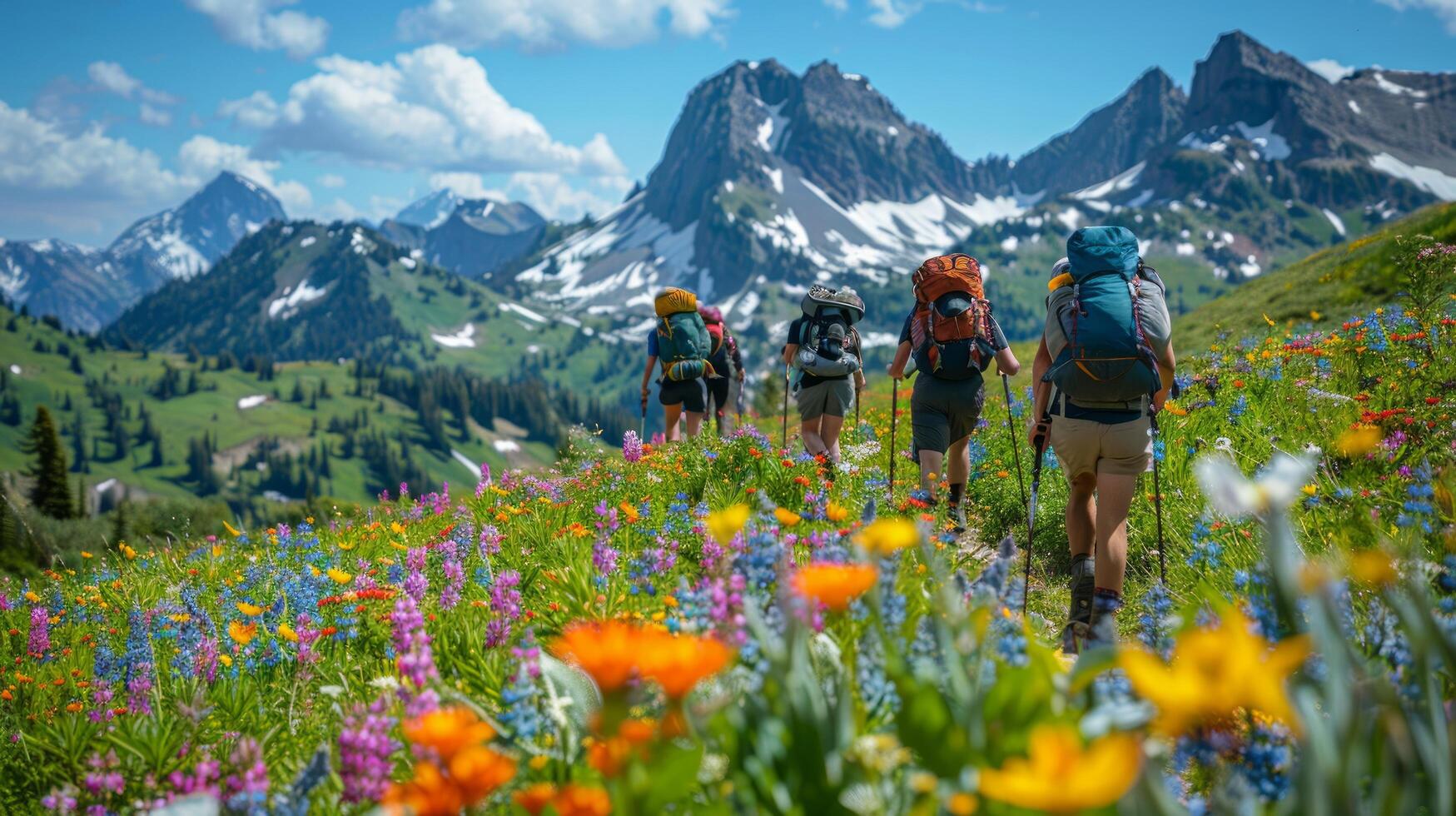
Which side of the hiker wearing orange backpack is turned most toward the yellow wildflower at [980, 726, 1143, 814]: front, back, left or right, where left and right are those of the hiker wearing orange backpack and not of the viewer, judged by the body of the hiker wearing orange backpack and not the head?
back

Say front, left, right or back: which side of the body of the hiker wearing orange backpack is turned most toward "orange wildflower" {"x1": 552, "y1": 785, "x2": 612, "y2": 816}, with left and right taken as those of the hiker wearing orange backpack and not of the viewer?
back

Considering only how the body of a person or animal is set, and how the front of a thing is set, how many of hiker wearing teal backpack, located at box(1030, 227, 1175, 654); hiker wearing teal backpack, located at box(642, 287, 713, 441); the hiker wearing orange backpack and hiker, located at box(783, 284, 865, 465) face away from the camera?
4

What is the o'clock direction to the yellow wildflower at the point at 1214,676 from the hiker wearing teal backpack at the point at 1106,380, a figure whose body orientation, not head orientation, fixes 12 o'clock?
The yellow wildflower is roughly at 6 o'clock from the hiker wearing teal backpack.

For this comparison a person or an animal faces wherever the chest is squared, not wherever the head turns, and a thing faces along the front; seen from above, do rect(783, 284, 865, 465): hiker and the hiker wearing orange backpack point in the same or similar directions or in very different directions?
same or similar directions

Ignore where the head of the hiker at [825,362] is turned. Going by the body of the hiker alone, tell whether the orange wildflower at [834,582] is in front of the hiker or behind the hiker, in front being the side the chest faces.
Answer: behind

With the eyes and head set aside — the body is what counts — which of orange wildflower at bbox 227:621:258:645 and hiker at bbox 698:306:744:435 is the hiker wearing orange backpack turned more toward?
the hiker

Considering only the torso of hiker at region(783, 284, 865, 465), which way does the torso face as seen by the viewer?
away from the camera

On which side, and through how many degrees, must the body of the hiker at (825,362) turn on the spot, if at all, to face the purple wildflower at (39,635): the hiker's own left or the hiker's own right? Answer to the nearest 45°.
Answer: approximately 135° to the hiker's own left

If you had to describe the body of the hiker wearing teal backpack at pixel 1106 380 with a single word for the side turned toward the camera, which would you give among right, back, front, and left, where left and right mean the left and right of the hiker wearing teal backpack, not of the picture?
back

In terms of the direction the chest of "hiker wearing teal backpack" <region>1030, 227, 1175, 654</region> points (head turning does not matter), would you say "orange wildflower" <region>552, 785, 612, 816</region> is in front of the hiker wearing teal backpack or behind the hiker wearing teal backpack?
behind

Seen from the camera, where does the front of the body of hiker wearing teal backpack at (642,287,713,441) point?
away from the camera

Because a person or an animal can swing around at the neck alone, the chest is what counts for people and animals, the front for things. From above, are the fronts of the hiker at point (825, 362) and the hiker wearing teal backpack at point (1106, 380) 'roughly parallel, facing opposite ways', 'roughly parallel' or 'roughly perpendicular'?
roughly parallel

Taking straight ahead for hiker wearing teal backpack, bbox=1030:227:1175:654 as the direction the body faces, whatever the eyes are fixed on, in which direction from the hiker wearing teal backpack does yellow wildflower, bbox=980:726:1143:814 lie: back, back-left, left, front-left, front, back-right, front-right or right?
back

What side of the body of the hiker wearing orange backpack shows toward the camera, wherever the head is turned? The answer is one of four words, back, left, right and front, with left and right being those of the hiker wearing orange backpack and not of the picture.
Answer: back

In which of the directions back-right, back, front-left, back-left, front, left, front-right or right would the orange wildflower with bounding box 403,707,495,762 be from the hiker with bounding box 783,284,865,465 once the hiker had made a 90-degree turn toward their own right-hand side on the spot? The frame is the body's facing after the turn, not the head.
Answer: right
